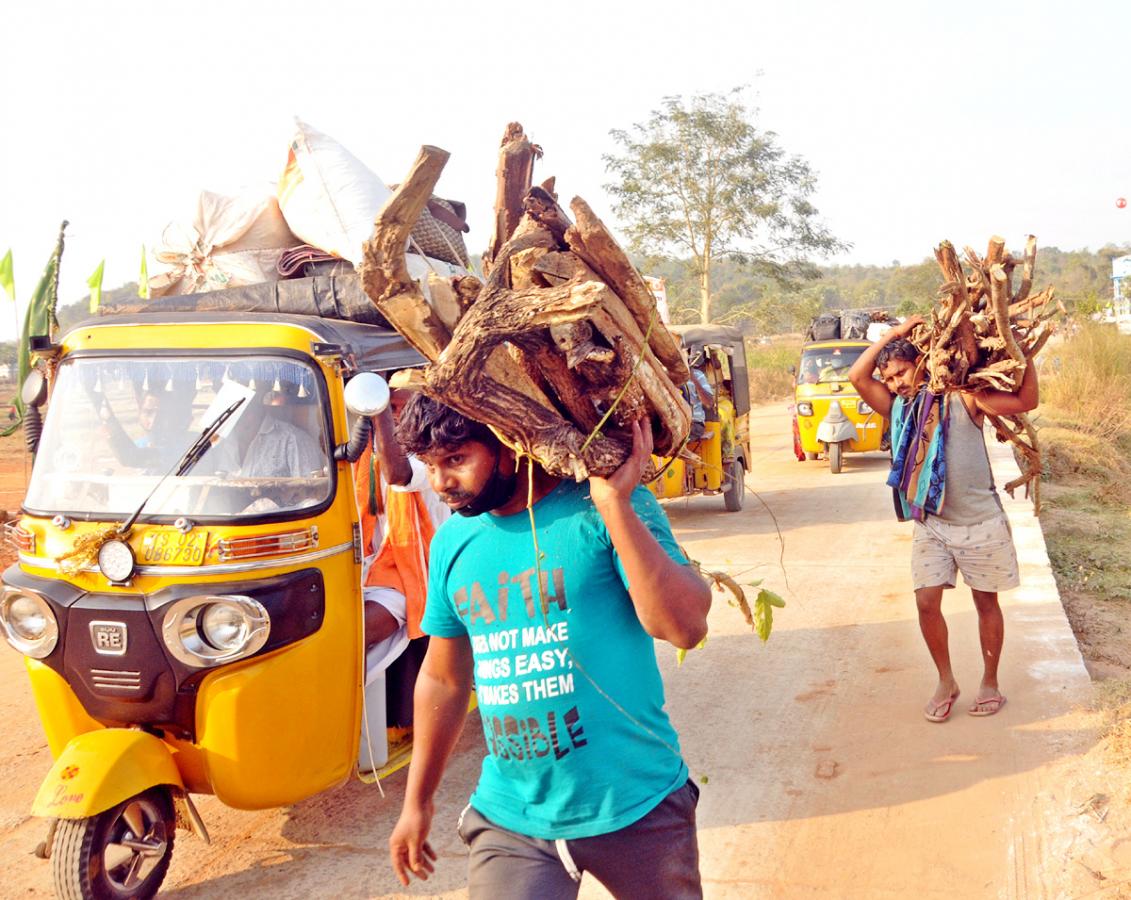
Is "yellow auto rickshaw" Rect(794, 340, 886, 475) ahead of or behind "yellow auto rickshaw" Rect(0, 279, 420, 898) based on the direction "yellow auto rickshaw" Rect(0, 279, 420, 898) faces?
behind

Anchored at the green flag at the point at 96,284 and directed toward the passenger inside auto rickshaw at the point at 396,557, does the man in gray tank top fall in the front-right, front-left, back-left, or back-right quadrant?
front-left

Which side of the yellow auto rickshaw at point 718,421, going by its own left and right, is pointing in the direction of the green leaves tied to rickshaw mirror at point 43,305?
front

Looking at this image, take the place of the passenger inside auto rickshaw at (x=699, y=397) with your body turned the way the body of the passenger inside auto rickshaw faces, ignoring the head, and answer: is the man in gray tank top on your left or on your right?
on your left

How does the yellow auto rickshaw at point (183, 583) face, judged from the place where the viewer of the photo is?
facing the viewer and to the left of the viewer

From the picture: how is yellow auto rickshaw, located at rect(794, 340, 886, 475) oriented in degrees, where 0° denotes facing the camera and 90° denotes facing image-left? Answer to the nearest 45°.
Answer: approximately 0°

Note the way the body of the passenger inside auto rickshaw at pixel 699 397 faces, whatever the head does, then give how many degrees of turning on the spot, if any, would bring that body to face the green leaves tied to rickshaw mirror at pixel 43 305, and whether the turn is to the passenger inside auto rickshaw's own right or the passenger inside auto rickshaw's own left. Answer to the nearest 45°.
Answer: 0° — they already face it

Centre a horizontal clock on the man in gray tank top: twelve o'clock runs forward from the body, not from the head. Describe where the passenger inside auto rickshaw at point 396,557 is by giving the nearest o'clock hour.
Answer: The passenger inside auto rickshaw is roughly at 2 o'clock from the man in gray tank top.

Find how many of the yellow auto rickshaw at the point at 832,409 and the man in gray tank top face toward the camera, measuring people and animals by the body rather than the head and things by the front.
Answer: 2

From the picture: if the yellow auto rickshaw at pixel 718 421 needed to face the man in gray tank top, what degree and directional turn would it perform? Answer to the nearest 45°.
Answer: approximately 45° to its left

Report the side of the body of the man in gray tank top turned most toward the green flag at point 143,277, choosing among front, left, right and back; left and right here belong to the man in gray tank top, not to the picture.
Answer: right

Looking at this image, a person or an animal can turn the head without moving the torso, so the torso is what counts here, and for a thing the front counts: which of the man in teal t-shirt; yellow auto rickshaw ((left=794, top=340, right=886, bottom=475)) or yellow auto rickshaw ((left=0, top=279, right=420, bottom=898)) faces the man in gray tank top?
yellow auto rickshaw ((left=794, top=340, right=886, bottom=475))

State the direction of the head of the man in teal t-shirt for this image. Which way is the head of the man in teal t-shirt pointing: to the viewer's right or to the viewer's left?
to the viewer's left

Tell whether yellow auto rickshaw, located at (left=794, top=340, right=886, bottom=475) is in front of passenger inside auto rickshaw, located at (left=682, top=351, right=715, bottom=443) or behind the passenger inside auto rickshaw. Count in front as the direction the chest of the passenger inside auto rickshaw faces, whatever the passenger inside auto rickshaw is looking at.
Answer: behind

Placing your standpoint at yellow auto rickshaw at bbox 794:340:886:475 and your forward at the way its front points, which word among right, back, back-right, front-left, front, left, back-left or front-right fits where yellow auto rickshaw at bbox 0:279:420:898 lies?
front

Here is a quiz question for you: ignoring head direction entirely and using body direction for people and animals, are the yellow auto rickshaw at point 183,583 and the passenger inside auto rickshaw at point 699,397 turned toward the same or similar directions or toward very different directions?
same or similar directions

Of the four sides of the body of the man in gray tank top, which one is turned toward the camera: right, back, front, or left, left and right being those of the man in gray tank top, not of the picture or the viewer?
front

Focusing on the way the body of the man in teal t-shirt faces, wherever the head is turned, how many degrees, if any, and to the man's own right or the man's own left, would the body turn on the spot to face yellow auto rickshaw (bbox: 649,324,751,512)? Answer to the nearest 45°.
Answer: approximately 135° to the man's own right
